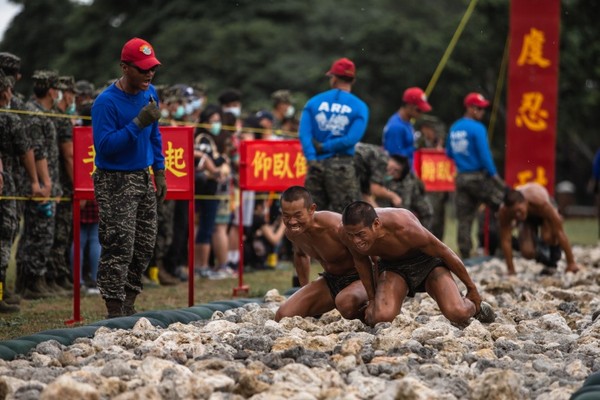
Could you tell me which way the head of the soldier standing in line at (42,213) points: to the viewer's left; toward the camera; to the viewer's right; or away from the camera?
to the viewer's right

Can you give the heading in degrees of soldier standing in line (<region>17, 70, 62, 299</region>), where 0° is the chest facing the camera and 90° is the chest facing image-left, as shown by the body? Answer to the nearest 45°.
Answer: approximately 270°

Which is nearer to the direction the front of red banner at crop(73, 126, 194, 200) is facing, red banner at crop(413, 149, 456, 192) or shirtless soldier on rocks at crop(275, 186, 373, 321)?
the shirtless soldier on rocks

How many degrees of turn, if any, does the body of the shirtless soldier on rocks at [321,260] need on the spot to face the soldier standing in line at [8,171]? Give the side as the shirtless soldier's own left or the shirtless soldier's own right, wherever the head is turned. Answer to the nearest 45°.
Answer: approximately 45° to the shirtless soldier's own right

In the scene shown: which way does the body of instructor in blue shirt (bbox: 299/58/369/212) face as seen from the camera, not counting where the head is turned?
away from the camera

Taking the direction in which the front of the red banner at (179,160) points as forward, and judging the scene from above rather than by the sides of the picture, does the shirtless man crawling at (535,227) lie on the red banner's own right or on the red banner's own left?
on the red banner's own left

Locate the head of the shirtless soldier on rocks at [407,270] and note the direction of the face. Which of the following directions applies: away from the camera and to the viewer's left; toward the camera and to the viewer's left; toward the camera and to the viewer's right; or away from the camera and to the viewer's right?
toward the camera and to the viewer's left

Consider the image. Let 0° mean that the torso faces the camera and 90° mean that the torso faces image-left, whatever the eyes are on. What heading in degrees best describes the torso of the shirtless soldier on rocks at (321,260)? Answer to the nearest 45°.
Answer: approximately 45°

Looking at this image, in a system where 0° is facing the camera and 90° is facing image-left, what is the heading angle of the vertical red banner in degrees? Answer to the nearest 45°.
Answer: approximately 0°

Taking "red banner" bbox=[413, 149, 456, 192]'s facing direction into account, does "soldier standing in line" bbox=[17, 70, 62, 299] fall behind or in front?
in front

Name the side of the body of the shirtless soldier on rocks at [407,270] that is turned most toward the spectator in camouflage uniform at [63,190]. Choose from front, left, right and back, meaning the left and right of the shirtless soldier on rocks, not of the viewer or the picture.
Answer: right

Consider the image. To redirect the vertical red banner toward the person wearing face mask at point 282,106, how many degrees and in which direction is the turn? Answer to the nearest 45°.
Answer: approximately 45° to its right

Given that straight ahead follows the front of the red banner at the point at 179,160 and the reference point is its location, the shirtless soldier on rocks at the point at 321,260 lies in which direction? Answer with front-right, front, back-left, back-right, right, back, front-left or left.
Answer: front-left
